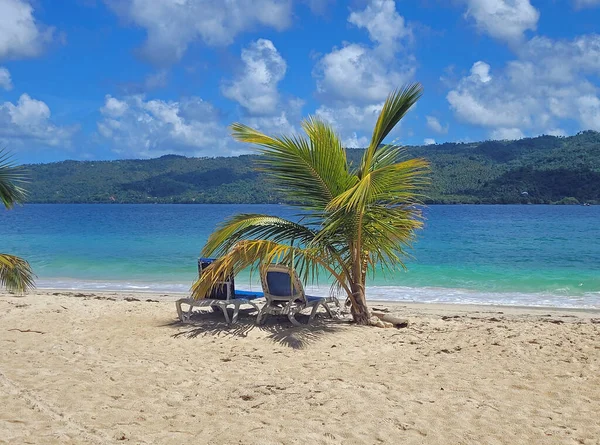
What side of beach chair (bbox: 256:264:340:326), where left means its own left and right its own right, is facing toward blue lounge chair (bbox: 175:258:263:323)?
left

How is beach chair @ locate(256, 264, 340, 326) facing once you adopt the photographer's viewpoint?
facing away from the viewer and to the right of the viewer

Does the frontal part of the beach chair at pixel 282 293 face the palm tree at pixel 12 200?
no
